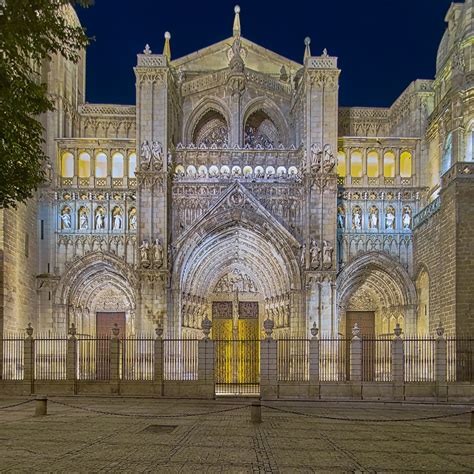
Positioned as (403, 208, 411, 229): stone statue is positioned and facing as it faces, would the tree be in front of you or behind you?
in front

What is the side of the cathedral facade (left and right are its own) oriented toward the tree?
front

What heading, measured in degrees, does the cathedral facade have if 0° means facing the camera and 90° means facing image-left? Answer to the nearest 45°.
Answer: approximately 0°

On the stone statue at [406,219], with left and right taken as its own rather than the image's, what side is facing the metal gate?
right

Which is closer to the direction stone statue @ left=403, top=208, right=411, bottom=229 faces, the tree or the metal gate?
the tree
